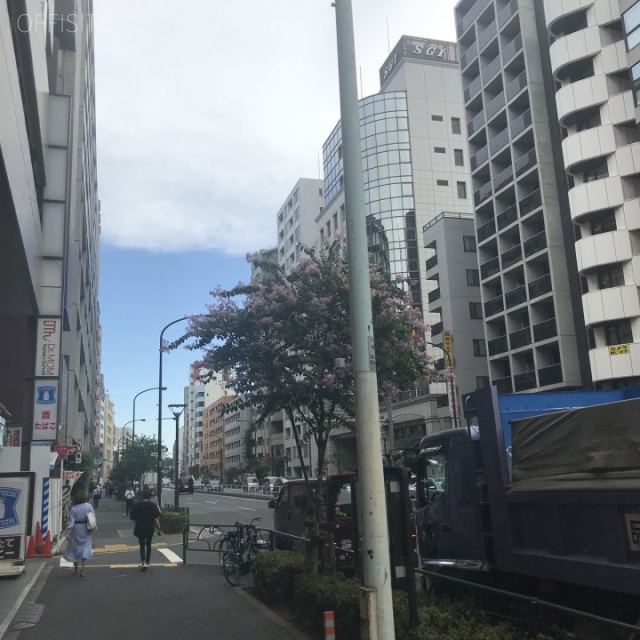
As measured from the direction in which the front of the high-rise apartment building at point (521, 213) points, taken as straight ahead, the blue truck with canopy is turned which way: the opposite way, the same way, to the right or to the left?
to the right

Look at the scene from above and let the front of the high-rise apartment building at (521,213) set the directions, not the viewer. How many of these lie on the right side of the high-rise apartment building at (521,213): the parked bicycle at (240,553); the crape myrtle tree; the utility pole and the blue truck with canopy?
0

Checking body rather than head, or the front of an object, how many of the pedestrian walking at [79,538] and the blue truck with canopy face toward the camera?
0

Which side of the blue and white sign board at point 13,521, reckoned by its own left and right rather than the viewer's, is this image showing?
front

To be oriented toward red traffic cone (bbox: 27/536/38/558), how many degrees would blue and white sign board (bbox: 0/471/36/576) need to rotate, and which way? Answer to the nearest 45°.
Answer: approximately 180°

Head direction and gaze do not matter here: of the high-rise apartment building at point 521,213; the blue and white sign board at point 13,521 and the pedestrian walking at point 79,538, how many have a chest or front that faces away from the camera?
1

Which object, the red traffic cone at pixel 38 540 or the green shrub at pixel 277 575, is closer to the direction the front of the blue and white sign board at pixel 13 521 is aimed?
the green shrub

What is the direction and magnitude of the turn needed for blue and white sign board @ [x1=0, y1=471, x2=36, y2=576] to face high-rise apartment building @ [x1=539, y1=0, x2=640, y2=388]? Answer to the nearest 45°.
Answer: approximately 90° to its left

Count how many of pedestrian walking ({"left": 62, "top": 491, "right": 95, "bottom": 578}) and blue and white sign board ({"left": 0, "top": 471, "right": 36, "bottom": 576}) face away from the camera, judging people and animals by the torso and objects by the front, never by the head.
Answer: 1

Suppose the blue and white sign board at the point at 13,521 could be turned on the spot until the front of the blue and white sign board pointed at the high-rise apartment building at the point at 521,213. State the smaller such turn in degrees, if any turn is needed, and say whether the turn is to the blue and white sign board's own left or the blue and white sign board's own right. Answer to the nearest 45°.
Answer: approximately 135° to the blue and white sign board's own left

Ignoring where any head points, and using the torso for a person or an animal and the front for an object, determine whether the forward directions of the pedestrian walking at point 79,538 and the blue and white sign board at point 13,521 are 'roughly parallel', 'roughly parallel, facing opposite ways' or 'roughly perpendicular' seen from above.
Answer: roughly parallel, facing opposite ways

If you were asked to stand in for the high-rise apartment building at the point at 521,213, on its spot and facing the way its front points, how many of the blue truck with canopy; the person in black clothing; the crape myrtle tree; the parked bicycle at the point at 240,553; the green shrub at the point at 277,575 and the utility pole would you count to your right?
0

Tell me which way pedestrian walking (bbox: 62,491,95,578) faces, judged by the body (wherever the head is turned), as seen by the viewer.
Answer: away from the camera

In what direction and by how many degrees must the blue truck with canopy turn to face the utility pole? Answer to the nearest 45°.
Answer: approximately 90° to its left
